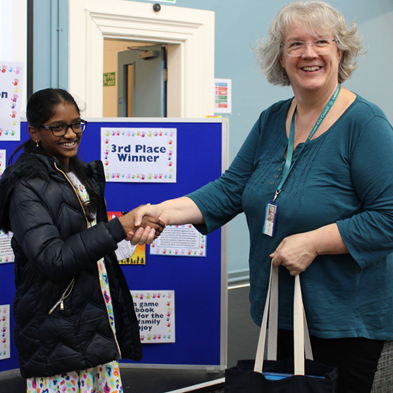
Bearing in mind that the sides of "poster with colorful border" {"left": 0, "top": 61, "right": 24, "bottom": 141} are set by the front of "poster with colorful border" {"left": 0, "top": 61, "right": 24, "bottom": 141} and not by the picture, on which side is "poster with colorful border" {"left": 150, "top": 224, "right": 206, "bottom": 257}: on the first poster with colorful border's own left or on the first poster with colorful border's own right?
on the first poster with colorful border's own left

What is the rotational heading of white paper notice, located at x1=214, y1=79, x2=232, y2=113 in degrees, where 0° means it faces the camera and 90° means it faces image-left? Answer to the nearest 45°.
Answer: approximately 0°

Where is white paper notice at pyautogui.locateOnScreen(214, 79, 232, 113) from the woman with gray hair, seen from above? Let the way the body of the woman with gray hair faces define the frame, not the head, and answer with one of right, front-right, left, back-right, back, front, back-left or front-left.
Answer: back-right

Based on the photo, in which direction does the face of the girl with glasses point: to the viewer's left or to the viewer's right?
to the viewer's right

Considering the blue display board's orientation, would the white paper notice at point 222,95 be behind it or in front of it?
behind

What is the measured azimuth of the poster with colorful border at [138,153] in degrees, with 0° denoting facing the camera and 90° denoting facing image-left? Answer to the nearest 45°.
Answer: approximately 0°

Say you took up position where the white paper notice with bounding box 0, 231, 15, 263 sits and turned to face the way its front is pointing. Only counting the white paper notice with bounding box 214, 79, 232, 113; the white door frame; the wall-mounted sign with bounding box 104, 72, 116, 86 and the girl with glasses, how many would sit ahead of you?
1

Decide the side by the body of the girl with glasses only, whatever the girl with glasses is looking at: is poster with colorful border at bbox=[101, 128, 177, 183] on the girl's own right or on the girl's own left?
on the girl's own left
